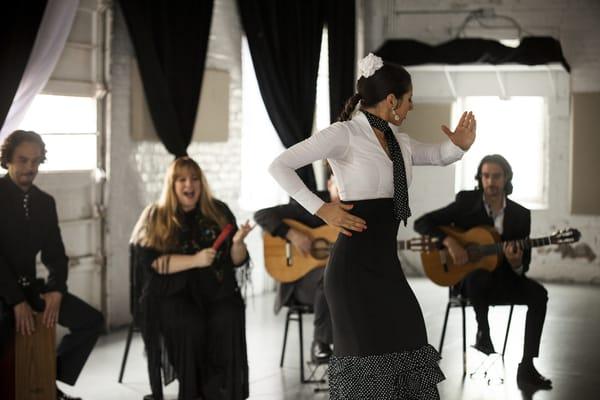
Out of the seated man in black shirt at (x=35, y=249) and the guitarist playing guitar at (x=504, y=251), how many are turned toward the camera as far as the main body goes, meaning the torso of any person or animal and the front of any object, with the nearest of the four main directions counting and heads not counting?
2

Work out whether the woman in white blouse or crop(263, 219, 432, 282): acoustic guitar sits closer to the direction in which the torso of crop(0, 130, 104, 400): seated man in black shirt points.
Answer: the woman in white blouse

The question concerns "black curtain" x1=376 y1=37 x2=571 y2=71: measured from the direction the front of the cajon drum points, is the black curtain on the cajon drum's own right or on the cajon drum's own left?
on the cajon drum's own left

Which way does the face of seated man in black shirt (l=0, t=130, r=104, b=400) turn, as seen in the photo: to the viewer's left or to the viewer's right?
to the viewer's right

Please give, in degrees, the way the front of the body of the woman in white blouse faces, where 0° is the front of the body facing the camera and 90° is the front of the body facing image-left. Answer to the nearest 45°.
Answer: approximately 315°

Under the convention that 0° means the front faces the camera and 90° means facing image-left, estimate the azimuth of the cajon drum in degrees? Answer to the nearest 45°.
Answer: approximately 0°

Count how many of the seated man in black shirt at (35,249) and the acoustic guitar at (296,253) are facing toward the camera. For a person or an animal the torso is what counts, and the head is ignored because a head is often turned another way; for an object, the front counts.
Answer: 2

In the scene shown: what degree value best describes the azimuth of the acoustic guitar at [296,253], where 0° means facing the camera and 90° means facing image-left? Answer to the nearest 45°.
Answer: approximately 0°
